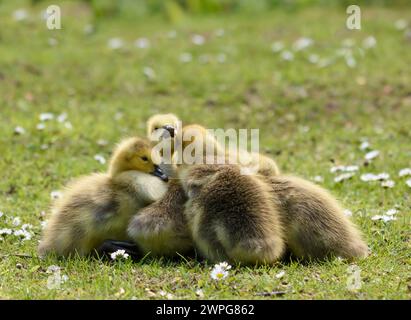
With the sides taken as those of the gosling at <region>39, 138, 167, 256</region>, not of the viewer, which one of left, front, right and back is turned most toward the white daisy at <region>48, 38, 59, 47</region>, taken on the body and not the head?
left

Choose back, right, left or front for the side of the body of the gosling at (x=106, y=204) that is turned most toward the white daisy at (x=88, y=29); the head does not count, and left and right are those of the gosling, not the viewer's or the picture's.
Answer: left

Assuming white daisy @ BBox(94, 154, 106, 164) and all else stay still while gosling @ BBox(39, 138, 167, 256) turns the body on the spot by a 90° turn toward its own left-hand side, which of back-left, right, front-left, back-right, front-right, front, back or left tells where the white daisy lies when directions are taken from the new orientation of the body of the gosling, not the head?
front

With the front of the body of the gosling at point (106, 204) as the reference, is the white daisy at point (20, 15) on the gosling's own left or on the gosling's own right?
on the gosling's own left

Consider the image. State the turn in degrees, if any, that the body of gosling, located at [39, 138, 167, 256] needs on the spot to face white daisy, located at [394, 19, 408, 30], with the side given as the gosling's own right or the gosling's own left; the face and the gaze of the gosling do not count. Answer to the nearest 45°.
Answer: approximately 45° to the gosling's own left

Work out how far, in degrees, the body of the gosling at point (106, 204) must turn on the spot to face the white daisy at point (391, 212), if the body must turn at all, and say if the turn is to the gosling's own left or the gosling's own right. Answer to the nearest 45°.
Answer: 0° — it already faces it

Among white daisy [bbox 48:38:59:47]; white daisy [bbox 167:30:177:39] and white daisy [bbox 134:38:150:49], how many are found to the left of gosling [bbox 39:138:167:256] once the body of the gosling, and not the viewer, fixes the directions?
3

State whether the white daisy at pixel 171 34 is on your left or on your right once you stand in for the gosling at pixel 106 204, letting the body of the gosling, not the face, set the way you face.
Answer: on your left

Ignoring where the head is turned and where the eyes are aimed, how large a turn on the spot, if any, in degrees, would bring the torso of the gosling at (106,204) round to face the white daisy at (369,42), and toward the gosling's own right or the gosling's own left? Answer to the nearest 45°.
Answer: approximately 45° to the gosling's own left

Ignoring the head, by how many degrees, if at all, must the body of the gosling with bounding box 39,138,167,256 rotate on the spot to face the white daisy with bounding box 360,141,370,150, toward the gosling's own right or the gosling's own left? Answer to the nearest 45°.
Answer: approximately 45° to the gosling's own left

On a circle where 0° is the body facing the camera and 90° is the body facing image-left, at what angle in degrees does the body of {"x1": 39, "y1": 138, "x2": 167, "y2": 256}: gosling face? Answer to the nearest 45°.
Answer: approximately 270°
